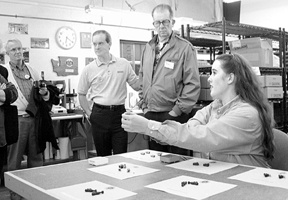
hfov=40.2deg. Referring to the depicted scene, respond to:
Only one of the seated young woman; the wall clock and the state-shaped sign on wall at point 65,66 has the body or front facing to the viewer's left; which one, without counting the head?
the seated young woman

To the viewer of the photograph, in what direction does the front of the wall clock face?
facing the viewer

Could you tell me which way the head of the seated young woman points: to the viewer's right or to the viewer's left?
to the viewer's left

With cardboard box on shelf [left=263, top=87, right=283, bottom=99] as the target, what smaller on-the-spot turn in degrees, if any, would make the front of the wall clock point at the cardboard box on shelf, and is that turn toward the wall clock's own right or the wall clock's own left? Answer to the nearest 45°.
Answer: approximately 45° to the wall clock's own left

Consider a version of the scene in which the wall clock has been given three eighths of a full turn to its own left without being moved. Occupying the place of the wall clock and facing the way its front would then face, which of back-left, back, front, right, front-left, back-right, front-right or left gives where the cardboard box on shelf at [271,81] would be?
right

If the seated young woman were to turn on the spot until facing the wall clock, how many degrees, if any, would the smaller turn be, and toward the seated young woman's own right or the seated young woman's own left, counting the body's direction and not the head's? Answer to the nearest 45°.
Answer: approximately 45° to the seated young woman's own right

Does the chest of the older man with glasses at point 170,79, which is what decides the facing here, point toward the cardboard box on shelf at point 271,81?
no

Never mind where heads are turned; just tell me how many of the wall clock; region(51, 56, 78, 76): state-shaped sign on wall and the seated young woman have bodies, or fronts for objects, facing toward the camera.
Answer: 2

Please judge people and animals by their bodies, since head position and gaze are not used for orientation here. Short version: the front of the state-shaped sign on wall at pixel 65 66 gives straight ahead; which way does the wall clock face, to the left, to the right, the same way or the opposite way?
the same way

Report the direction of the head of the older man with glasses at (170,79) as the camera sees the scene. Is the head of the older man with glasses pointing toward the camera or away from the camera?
toward the camera

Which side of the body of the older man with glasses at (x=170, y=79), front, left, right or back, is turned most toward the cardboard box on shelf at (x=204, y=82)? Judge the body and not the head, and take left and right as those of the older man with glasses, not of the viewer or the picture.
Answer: back

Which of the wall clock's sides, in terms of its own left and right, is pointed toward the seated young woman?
front

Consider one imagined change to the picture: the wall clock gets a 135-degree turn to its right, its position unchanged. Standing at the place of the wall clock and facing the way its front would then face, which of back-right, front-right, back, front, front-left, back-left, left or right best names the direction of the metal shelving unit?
back

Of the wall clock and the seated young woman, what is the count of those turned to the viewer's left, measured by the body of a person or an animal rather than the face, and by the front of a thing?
1

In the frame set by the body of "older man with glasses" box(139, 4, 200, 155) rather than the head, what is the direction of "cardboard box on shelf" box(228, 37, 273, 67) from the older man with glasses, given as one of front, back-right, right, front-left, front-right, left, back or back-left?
back

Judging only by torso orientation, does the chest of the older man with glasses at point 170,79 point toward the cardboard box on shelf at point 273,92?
no

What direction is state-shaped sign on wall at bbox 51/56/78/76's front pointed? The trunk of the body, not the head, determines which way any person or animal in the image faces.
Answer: toward the camera

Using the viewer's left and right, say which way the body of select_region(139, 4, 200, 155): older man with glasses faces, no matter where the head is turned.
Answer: facing the viewer and to the left of the viewer

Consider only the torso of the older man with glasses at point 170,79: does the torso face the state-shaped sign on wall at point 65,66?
no
